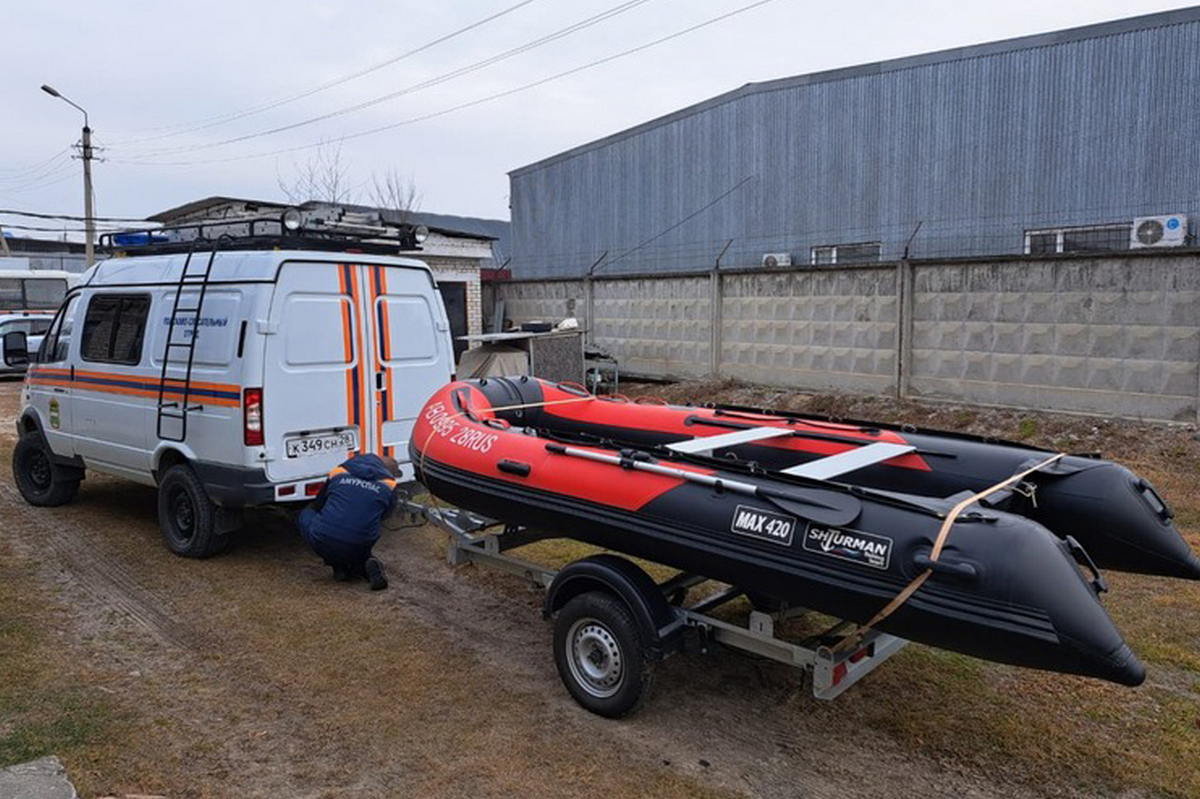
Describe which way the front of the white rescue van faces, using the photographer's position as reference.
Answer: facing away from the viewer and to the left of the viewer

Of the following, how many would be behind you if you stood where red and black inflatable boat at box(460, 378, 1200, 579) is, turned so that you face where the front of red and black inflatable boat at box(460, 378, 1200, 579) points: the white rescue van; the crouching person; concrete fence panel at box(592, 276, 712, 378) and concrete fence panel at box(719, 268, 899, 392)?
0

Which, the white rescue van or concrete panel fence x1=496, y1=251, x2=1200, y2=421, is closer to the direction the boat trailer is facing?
the white rescue van

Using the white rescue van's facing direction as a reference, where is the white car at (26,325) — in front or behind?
in front

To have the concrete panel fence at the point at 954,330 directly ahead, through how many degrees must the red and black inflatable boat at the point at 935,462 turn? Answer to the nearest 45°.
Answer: approximately 45° to its right

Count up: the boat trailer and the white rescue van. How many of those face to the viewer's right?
0

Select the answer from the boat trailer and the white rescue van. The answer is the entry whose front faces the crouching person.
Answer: the boat trailer

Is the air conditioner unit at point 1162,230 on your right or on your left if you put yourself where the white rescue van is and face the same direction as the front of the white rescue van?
on your right

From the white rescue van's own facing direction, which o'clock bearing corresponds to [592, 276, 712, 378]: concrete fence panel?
The concrete fence panel is roughly at 3 o'clock from the white rescue van.

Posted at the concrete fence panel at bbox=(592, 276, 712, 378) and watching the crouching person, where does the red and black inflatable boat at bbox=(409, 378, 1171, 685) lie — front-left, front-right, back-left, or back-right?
front-left

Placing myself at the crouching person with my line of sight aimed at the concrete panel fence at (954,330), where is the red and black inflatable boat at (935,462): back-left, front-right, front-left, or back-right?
front-right

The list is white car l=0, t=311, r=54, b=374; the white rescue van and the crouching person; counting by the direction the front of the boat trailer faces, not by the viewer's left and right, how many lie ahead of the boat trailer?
3

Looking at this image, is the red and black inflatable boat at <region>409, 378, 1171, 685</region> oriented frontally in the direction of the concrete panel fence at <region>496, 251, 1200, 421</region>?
no

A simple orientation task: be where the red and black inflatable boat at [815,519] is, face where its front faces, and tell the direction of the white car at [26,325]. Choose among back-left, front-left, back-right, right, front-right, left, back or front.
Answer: front

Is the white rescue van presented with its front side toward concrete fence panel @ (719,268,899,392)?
no

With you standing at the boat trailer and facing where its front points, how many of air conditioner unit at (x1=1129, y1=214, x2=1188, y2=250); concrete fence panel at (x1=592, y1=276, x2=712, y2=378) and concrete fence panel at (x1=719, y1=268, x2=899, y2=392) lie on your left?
0

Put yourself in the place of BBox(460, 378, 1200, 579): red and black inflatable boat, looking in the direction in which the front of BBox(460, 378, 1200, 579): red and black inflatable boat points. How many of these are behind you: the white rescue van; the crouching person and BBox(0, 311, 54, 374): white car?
0

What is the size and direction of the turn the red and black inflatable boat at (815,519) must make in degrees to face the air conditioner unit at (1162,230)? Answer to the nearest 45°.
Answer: approximately 90° to its right

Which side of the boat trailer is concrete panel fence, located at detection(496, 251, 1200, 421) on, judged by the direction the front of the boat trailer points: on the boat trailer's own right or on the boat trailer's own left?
on the boat trailer's own right

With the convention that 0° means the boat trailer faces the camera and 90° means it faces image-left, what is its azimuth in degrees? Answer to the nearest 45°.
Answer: approximately 135°

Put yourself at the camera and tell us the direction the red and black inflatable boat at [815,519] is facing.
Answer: facing away from the viewer and to the left of the viewer

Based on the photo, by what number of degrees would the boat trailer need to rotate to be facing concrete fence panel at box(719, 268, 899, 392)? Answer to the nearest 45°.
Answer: approximately 45° to its right

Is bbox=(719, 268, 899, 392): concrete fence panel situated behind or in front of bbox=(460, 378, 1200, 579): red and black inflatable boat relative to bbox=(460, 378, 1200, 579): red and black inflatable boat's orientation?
in front
